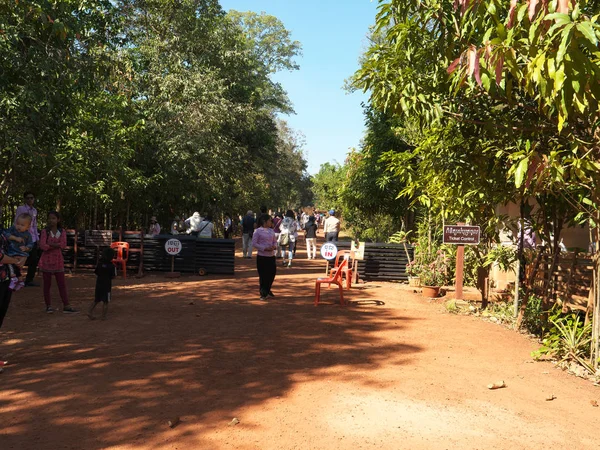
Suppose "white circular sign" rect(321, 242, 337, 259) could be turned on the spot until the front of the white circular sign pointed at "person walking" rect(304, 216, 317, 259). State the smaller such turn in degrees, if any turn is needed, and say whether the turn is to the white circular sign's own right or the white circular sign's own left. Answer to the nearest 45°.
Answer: approximately 180°

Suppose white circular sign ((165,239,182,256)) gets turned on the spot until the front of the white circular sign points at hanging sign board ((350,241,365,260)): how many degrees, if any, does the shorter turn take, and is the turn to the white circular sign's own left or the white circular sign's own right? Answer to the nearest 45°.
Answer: approximately 90° to the white circular sign's own left

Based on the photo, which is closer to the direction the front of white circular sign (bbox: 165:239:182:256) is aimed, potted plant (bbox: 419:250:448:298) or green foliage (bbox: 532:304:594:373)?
the green foliage

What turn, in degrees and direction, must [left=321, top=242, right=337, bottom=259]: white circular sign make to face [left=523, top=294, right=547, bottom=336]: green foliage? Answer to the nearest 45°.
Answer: approximately 45° to its left

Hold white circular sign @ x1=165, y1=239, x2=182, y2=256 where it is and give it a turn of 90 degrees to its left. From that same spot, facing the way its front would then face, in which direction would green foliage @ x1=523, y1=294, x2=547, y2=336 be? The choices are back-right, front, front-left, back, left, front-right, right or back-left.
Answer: front-right

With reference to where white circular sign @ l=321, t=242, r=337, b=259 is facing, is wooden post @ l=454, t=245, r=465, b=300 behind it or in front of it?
in front

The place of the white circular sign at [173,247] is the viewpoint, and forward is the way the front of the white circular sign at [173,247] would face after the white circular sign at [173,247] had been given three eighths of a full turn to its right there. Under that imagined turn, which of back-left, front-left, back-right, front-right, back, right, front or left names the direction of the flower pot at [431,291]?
back

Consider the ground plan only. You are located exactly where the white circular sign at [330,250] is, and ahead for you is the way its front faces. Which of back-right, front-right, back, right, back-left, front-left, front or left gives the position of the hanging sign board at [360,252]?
left

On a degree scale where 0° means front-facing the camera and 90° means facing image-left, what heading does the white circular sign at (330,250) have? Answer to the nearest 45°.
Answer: approximately 0°

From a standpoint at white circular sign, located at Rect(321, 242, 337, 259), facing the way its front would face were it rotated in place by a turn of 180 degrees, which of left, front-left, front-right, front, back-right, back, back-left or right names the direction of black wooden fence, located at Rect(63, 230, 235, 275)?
left
